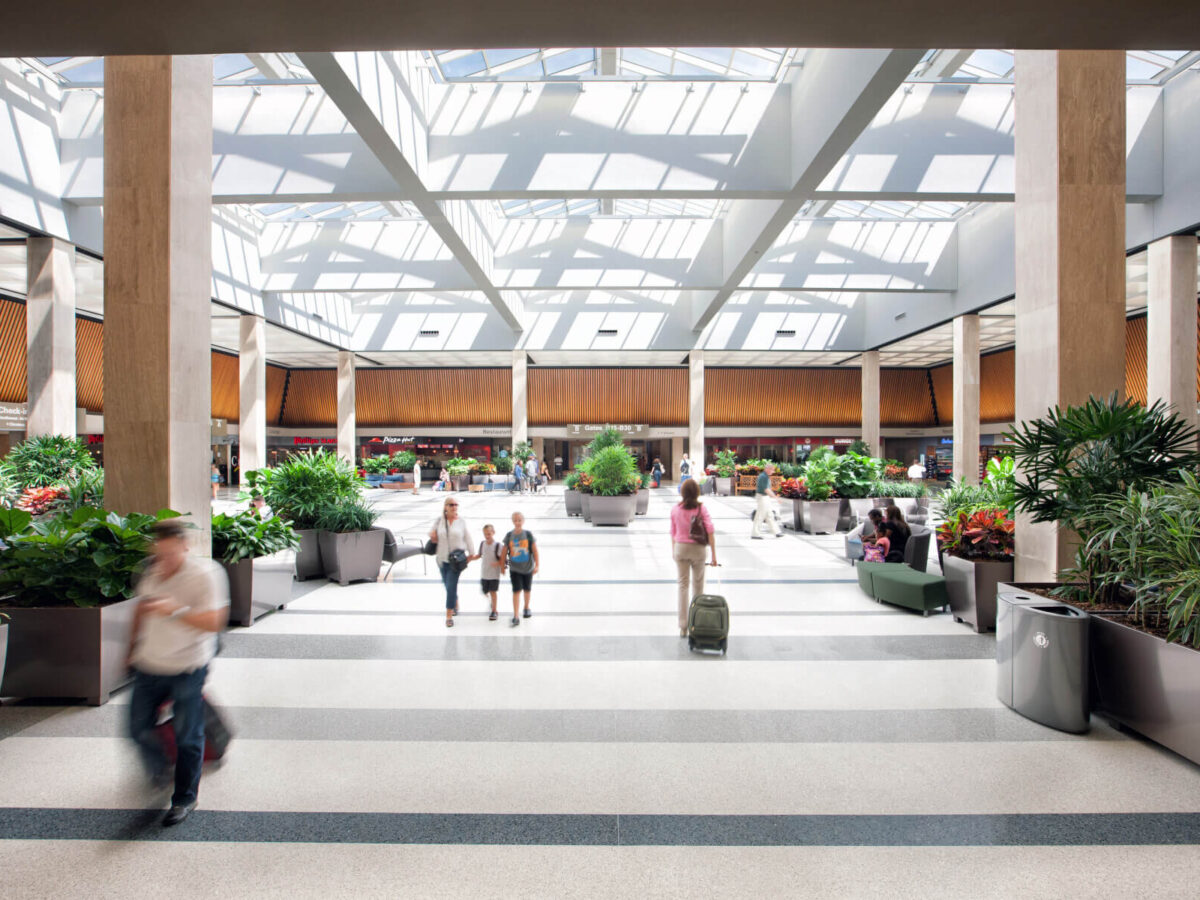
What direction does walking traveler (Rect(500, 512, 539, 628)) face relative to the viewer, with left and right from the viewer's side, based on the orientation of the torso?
facing the viewer

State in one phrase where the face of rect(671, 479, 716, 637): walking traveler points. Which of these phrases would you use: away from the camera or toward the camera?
away from the camera

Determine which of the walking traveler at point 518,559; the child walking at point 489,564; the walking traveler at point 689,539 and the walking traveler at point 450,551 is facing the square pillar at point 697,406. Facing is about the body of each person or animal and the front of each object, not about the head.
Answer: the walking traveler at point 689,539

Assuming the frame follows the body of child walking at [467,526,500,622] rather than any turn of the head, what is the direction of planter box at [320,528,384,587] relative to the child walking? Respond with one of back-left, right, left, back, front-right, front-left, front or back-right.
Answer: back-right

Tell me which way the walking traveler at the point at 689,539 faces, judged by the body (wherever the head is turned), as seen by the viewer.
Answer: away from the camera

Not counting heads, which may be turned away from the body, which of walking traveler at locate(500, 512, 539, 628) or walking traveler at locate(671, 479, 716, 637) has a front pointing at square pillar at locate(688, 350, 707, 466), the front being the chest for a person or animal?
walking traveler at locate(671, 479, 716, 637)

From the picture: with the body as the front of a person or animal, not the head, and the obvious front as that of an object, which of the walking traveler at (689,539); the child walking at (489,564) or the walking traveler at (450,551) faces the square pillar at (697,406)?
the walking traveler at (689,539)

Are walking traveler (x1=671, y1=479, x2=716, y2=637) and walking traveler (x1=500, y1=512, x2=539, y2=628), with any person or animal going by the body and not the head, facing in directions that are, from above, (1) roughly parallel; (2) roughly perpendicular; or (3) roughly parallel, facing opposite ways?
roughly parallel, facing opposite ways

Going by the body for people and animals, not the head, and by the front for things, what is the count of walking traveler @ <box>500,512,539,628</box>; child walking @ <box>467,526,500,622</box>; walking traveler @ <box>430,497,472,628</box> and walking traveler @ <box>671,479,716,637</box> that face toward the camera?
3

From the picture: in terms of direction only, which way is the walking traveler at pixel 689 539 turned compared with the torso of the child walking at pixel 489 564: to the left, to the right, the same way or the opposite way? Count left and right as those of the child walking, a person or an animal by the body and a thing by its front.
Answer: the opposite way

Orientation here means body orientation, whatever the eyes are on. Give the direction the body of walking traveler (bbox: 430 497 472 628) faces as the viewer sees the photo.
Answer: toward the camera

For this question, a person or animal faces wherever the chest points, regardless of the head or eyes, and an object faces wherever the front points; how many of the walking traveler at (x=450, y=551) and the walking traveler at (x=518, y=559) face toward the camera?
2

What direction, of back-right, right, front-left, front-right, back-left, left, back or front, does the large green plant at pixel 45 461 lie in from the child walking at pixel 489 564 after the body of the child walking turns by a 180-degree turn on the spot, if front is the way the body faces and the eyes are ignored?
front-left

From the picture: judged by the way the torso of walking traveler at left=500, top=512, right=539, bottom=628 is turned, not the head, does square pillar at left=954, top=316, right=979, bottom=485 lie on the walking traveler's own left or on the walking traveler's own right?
on the walking traveler's own left

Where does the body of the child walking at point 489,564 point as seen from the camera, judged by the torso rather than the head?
toward the camera

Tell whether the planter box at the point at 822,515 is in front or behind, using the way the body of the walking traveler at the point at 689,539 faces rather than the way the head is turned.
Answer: in front

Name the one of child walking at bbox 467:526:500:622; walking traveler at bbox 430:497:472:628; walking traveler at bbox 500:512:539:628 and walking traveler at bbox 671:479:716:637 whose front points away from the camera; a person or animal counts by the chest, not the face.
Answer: walking traveler at bbox 671:479:716:637

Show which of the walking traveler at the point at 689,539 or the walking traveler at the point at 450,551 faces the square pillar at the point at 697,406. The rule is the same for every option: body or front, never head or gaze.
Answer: the walking traveler at the point at 689,539

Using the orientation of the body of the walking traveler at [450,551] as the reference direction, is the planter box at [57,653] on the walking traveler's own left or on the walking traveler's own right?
on the walking traveler's own right
